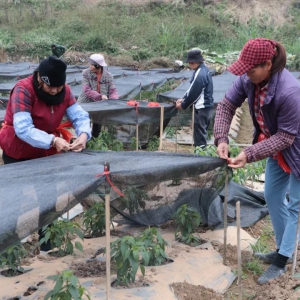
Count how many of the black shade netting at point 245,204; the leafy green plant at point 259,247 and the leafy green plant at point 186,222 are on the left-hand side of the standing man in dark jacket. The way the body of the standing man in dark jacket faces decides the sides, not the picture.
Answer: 3

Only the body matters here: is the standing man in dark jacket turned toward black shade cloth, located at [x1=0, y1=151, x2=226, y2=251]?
no

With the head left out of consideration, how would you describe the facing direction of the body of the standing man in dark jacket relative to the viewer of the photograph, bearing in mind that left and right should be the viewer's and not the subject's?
facing to the left of the viewer

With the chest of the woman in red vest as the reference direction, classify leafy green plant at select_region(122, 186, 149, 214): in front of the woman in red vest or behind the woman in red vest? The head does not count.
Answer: in front

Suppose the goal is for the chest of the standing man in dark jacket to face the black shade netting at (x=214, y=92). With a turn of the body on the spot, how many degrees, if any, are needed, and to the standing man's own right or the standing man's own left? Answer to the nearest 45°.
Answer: approximately 90° to the standing man's own right

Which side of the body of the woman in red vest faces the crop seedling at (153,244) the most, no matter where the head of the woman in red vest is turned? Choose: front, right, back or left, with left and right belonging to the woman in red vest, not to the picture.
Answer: front

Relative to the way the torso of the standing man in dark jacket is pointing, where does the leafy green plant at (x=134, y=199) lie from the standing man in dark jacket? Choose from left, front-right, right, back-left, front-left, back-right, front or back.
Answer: left

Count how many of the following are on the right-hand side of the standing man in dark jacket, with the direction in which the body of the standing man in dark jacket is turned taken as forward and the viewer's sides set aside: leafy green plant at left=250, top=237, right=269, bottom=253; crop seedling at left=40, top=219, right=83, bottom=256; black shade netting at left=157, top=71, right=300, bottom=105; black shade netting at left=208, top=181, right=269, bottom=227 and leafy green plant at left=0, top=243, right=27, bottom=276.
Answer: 1

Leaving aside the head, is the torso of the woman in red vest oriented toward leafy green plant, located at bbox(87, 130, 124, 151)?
no

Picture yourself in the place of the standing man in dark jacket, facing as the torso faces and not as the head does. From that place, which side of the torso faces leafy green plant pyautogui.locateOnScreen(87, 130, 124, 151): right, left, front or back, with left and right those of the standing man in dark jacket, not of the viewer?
front

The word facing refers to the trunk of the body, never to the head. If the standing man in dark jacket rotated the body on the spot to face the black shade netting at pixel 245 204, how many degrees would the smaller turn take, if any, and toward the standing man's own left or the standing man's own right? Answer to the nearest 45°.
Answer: approximately 90° to the standing man's own left
